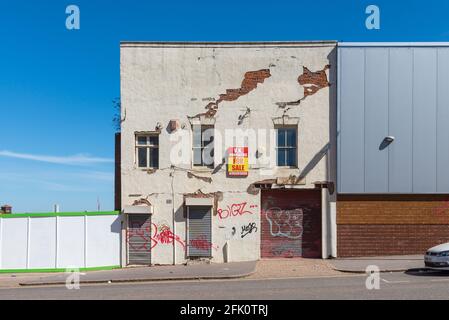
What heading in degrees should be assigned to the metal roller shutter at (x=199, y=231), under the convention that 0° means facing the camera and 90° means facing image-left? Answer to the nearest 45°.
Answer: approximately 0°

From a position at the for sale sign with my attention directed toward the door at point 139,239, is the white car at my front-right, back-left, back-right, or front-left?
back-left

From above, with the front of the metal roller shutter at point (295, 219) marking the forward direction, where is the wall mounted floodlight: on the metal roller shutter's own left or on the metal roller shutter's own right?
on the metal roller shutter's own left

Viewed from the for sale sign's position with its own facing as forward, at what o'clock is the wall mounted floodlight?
The wall mounted floodlight is roughly at 9 o'clock from the for sale sign.

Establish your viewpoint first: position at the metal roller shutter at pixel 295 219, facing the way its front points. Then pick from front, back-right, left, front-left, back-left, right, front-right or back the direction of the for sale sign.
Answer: right

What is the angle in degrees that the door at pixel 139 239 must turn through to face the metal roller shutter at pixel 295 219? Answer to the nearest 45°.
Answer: approximately 90° to its left

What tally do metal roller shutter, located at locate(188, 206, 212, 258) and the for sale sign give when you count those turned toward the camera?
2

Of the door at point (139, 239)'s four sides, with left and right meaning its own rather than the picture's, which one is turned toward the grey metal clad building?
left

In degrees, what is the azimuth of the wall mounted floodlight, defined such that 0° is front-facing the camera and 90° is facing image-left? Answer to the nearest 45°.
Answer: approximately 45°

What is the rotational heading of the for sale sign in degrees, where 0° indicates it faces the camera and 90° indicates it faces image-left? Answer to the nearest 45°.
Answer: approximately 0°

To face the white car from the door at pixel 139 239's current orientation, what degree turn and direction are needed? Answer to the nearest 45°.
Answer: approximately 45° to its left

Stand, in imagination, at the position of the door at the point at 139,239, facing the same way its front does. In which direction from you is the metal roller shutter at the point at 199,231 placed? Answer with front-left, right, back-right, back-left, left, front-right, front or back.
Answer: left

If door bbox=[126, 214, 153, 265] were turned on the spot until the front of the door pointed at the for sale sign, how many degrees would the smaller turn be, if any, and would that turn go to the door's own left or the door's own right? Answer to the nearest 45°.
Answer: approximately 90° to the door's own left
